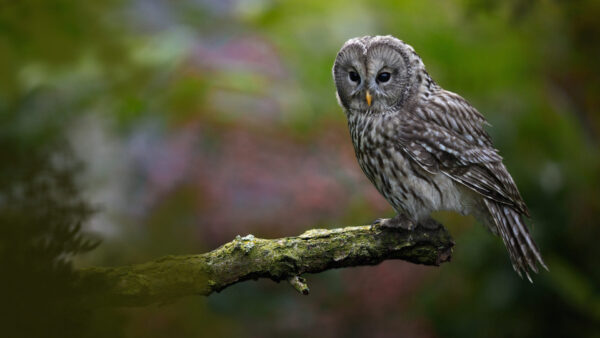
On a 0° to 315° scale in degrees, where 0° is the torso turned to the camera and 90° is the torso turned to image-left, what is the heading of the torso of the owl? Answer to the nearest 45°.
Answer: approximately 45°
